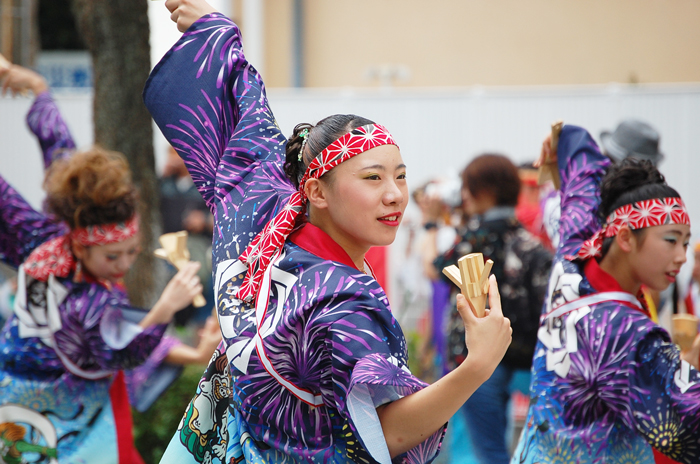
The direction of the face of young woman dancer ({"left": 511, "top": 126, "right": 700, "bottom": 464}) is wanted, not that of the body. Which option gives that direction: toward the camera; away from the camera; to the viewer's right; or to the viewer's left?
to the viewer's right

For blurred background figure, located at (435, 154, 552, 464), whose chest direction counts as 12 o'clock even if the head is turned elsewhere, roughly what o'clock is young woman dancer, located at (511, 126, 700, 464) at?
The young woman dancer is roughly at 7 o'clock from the blurred background figure.

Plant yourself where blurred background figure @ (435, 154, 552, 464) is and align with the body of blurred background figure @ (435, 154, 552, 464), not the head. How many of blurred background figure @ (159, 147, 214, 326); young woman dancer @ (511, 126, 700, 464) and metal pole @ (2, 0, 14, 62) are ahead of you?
2

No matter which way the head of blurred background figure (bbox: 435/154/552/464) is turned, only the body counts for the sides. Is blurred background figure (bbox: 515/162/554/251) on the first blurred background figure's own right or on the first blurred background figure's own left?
on the first blurred background figure's own right

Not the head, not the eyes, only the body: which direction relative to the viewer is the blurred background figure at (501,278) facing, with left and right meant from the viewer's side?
facing away from the viewer and to the left of the viewer

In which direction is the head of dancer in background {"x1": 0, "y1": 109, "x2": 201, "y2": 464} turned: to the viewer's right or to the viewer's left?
to the viewer's right

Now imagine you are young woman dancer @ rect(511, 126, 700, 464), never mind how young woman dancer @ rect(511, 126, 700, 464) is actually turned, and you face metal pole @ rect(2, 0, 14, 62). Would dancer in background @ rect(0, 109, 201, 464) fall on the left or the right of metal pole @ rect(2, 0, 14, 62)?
left

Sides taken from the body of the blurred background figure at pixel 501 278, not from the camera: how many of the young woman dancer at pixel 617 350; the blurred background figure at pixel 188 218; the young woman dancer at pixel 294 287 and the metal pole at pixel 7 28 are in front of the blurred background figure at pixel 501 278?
2

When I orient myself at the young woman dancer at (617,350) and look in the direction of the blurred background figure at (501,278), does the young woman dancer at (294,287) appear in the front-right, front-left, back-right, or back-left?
back-left

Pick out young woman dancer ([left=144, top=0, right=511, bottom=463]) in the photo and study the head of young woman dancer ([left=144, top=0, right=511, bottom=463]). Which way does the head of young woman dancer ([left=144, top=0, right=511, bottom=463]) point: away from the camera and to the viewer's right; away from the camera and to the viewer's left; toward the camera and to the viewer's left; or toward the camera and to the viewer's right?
toward the camera and to the viewer's right
